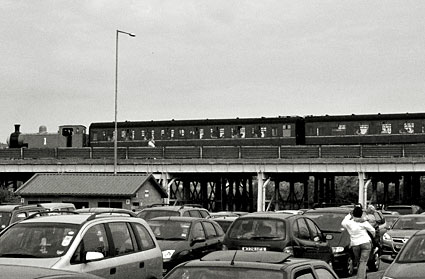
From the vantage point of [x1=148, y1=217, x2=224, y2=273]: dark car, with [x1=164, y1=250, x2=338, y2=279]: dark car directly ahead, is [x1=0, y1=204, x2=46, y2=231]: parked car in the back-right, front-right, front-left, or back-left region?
back-right

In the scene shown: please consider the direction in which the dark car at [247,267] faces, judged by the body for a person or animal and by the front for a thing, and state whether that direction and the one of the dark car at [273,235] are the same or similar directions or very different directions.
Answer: very different directions

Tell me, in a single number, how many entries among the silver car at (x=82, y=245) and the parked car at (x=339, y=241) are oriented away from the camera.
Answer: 0

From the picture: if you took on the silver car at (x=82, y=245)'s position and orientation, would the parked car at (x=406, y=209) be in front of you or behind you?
behind

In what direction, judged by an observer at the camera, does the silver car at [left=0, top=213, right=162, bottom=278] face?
facing the viewer and to the left of the viewer

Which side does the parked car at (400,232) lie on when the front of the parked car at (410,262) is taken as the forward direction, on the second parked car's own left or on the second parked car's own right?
on the second parked car's own right

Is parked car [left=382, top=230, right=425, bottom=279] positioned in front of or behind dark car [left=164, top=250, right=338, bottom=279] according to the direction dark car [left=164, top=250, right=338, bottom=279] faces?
behind

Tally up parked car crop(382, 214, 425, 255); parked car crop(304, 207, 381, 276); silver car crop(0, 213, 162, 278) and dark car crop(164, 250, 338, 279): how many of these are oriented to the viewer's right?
0
